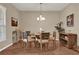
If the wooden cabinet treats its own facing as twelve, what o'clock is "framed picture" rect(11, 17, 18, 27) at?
The framed picture is roughly at 1 o'clock from the wooden cabinet.

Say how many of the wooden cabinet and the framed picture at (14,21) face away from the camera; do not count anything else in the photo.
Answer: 0

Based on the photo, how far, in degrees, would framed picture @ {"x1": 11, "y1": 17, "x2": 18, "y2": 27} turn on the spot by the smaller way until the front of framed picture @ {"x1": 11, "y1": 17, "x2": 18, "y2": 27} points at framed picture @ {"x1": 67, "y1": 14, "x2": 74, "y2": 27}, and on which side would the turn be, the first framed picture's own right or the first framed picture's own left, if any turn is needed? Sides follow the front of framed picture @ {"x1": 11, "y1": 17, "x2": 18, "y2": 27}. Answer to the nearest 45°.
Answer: approximately 45° to the first framed picture's own left

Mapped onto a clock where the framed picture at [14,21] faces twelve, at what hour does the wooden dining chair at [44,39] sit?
The wooden dining chair is roughly at 1 o'clock from the framed picture.

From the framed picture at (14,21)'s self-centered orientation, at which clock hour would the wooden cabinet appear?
The wooden cabinet is roughly at 11 o'clock from the framed picture.

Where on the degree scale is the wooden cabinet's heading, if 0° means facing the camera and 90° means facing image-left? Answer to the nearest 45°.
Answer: approximately 45°

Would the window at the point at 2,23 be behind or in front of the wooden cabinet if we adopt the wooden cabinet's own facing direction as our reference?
in front

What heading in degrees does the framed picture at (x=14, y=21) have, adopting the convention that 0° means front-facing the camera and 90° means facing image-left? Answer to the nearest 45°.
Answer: approximately 315°

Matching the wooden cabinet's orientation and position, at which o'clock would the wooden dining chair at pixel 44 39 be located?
The wooden dining chair is roughly at 1 o'clock from the wooden cabinet.
